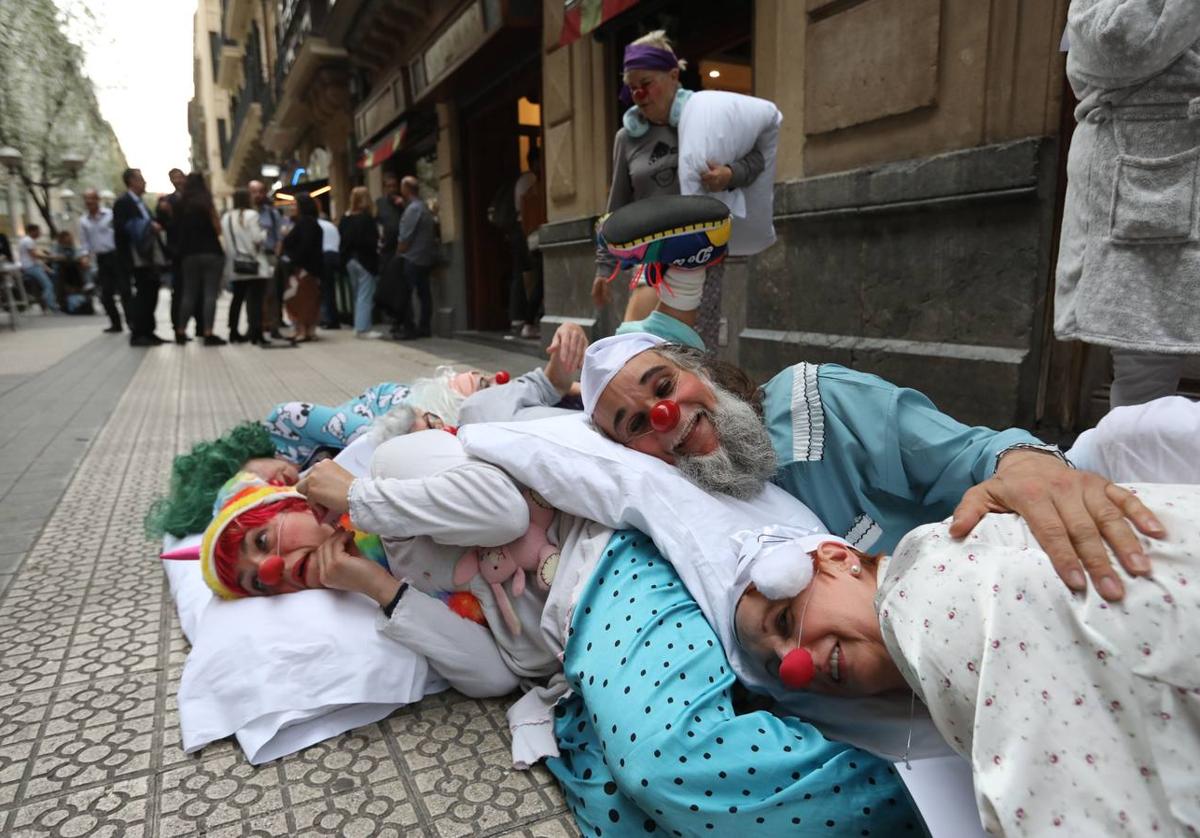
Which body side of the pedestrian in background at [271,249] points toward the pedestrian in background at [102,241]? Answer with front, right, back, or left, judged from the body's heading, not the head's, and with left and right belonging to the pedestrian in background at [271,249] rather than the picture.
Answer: right

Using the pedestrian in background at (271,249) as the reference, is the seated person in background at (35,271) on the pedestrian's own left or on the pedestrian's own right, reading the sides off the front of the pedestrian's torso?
on the pedestrian's own right

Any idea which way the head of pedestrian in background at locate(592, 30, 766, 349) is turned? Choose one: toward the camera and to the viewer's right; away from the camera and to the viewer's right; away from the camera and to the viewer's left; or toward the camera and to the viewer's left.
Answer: toward the camera and to the viewer's left

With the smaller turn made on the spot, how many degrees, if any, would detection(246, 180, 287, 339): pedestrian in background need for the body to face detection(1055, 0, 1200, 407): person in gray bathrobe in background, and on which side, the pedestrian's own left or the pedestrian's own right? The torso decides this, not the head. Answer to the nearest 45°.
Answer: approximately 45° to the pedestrian's own left

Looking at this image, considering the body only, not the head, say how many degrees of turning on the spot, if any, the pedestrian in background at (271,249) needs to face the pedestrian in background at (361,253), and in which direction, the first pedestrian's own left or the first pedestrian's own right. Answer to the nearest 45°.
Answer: approximately 135° to the first pedestrian's own left

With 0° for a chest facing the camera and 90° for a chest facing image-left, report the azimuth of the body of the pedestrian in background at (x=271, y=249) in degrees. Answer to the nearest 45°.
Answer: approximately 45°

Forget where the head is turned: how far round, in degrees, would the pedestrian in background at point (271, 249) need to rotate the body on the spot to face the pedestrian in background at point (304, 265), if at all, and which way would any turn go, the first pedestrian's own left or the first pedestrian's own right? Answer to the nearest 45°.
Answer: approximately 90° to the first pedestrian's own left
